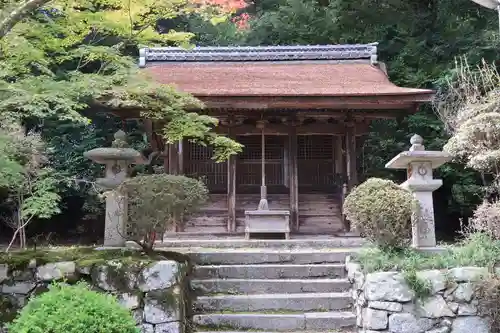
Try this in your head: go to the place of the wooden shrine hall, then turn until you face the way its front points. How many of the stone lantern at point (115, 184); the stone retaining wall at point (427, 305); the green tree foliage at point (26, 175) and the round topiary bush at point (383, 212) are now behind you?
0

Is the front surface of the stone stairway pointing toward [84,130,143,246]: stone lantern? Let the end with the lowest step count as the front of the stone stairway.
no

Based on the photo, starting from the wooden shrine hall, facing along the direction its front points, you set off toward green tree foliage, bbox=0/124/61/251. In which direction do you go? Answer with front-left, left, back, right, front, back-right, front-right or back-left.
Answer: front-right

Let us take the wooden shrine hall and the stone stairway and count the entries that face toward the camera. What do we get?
2

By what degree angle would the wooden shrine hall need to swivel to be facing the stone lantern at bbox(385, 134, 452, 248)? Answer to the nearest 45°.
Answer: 0° — it already faces it

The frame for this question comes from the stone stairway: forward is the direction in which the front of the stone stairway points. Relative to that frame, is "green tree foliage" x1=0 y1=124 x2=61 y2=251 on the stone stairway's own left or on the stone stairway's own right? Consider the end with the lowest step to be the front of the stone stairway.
on the stone stairway's own right

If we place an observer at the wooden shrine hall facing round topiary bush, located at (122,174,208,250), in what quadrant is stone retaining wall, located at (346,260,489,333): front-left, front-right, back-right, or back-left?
front-left

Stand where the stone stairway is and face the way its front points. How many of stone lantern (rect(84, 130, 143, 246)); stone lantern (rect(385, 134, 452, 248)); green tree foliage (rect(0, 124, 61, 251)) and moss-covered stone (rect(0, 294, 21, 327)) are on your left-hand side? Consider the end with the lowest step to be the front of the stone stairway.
1

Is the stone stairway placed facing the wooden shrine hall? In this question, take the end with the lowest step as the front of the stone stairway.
no

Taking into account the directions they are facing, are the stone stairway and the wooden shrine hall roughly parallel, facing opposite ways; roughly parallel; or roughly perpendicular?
roughly parallel

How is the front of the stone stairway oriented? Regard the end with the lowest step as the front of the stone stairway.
toward the camera

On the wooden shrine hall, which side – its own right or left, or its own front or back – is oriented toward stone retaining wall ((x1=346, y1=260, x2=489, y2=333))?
front

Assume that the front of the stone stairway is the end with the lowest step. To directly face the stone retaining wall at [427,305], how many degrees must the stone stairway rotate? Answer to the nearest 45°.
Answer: approximately 45° to its left

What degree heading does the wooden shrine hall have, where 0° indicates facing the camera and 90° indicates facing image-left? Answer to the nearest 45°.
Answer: approximately 0°

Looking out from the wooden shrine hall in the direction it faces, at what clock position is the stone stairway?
The stone stairway is roughly at 12 o'clock from the wooden shrine hall.

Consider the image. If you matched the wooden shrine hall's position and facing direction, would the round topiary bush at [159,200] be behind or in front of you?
in front
